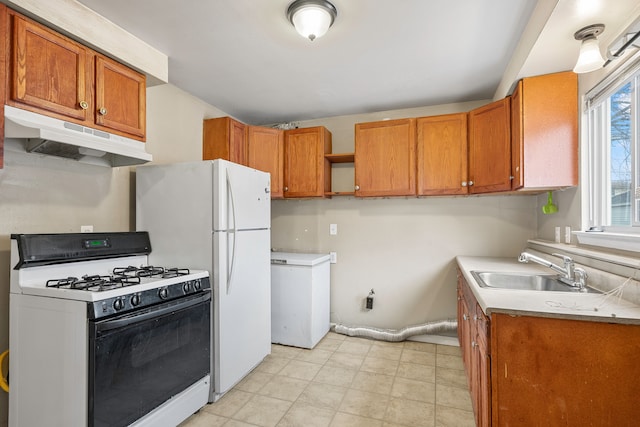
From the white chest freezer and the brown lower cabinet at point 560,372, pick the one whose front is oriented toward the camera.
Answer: the white chest freezer

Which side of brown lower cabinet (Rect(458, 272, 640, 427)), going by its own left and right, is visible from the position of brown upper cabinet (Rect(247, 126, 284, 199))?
front

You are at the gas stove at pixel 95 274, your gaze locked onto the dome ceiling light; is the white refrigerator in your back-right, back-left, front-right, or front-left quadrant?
front-left

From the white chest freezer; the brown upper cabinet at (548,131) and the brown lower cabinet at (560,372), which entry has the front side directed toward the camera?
the white chest freezer

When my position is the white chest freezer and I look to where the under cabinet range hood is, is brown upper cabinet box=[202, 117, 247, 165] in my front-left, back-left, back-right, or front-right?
front-right

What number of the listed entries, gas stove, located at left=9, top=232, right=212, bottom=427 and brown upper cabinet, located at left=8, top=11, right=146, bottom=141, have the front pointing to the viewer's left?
0

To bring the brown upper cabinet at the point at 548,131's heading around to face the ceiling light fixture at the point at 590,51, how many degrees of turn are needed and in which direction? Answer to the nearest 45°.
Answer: approximately 90° to its left

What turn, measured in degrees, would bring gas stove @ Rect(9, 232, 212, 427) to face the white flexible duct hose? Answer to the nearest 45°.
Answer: approximately 45° to its left

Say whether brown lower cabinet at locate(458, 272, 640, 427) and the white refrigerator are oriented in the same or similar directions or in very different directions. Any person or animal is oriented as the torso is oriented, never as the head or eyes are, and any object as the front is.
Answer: very different directions

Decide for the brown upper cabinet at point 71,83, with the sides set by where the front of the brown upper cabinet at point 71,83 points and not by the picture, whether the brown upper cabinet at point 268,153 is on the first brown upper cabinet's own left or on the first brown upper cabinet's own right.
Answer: on the first brown upper cabinet's own left

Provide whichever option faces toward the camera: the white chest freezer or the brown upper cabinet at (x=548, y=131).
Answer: the white chest freezer

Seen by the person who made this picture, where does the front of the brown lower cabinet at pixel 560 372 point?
facing to the left of the viewer

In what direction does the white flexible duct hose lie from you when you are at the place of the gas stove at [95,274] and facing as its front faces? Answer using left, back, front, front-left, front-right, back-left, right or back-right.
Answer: front-left

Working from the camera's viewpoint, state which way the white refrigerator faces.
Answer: facing the viewer and to the right of the viewer

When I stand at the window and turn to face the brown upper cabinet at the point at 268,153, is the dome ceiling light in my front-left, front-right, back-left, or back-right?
front-left
